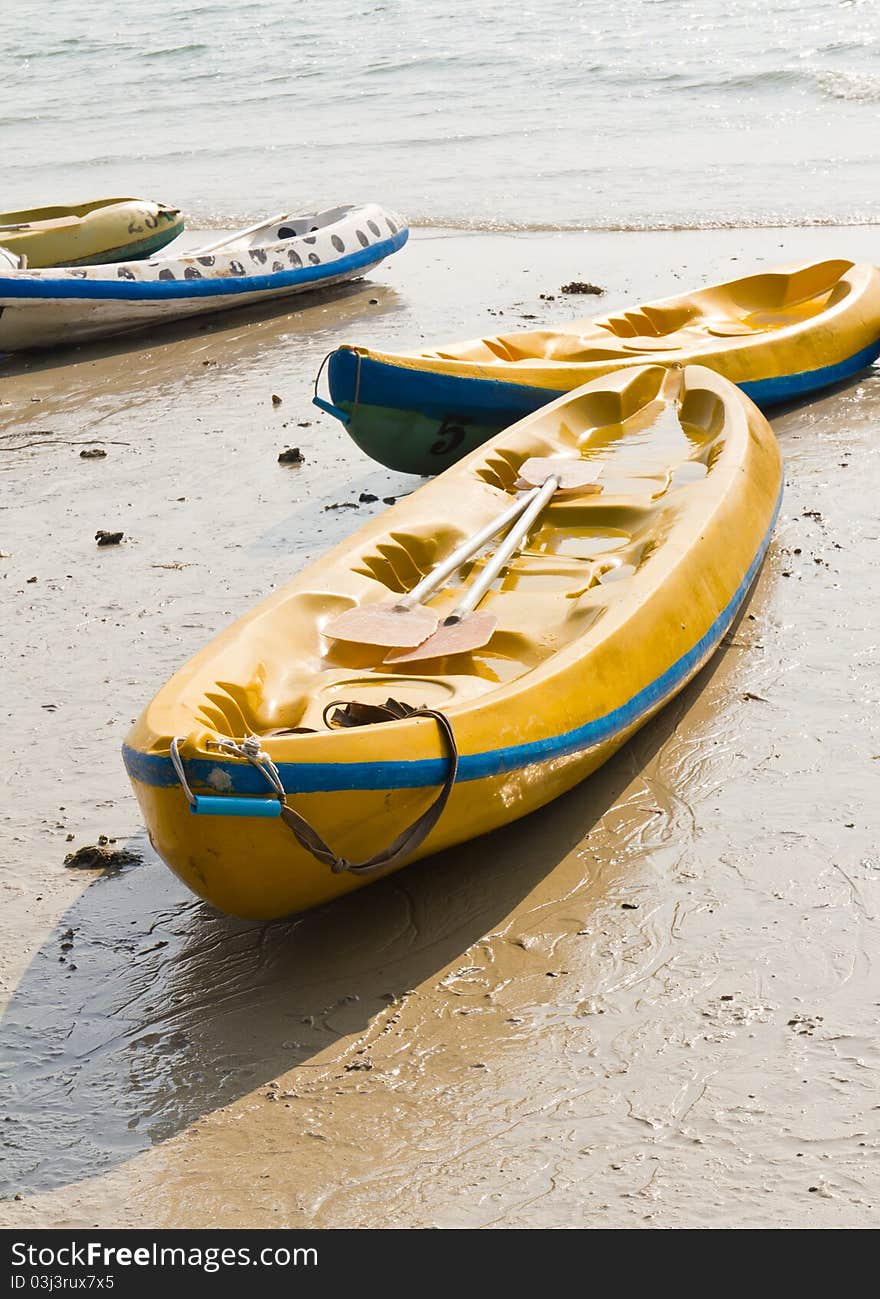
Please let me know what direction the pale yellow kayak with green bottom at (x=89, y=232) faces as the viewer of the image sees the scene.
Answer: facing to the right of the viewer

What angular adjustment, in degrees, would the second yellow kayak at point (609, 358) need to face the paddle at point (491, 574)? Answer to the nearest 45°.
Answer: approximately 45° to its left

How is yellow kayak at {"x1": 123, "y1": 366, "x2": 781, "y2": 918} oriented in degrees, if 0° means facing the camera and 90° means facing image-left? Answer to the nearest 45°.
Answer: approximately 45°

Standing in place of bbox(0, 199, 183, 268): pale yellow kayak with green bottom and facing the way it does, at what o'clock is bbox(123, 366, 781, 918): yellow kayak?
The yellow kayak is roughly at 3 o'clock from the pale yellow kayak with green bottom.

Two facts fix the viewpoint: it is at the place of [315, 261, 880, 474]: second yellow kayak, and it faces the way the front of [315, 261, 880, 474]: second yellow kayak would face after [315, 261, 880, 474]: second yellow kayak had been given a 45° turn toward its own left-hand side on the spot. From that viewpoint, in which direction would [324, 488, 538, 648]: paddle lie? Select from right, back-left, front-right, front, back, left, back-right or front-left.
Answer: front

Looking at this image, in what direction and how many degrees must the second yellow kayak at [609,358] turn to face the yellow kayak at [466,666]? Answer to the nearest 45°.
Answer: approximately 45° to its left

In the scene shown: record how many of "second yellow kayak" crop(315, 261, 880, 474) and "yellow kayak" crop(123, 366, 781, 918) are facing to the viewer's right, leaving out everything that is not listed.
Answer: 0

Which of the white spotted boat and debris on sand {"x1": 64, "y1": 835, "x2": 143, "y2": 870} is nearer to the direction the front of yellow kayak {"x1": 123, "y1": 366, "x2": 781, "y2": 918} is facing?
the debris on sand

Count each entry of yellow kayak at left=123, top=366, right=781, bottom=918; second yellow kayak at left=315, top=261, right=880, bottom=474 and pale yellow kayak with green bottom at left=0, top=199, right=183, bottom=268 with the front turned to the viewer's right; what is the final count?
1

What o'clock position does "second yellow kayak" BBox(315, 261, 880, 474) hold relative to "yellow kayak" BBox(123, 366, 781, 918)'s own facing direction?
The second yellow kayak is roughly at 5 o'clock from the yellow kayak.

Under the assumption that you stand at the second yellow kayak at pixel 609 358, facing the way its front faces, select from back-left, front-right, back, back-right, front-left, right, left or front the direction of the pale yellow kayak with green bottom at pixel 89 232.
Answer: right

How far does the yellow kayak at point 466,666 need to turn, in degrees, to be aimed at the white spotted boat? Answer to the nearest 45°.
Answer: approximately 135° to its right
